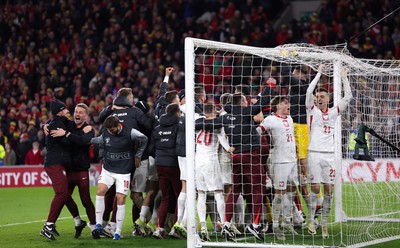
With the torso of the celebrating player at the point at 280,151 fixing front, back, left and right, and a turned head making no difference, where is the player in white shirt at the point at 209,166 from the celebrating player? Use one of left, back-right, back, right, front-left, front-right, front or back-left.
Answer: back-right

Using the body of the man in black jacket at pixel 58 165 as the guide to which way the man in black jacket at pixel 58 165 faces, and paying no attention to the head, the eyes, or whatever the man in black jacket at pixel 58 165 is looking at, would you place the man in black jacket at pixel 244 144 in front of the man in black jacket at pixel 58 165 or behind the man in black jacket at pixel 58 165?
in front

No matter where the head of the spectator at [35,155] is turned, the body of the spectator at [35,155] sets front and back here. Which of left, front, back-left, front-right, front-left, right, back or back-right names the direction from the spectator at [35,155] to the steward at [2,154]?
back-right

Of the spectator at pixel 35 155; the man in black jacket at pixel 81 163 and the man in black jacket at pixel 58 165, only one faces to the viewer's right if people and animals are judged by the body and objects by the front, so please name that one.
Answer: the man in black jacket at pixel 58 165

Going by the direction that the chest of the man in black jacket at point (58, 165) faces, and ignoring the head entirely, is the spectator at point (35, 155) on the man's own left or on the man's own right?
on the man's own left

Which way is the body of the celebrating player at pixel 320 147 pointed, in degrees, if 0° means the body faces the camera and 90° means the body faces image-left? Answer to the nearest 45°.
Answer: approximately 0°

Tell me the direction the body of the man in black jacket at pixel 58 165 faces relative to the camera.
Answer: to the viewer's right

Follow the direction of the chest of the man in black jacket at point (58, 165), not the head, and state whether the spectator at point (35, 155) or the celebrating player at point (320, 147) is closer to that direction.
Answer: the celebrating player

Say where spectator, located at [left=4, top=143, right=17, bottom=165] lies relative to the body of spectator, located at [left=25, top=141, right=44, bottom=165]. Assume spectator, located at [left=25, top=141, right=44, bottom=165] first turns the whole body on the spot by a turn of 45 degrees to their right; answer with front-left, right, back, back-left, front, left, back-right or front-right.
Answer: right

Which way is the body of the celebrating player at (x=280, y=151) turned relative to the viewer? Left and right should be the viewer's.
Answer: facing the viewer and to the right of the viewer

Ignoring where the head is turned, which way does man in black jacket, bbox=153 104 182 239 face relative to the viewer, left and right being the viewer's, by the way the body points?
facing away from the viewer and to the right of the viewer
